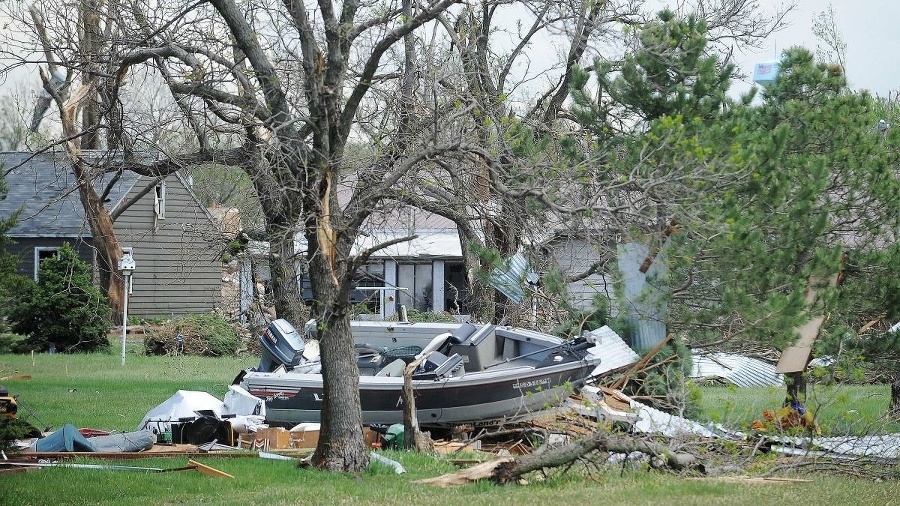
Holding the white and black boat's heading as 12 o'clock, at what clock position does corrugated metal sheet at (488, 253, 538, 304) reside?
The corrugated metal sheet is roughly at 10 o'clock from the white and black boat.

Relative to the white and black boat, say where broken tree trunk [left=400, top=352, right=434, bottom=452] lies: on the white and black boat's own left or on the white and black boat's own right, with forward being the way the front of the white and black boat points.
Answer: on the white and black boat's own right

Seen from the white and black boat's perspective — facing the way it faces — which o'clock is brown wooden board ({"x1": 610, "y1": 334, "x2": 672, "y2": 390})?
The brown wooden board is roughly at 11 o'clock from the white and black boat.

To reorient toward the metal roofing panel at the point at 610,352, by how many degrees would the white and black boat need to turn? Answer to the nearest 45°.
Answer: approximately 45° to its left

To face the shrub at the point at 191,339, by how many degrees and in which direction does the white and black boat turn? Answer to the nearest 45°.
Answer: approximately 135° to its left

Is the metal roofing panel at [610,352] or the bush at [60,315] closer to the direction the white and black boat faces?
the metal roofing panel

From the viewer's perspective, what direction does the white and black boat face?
to the viewer's right

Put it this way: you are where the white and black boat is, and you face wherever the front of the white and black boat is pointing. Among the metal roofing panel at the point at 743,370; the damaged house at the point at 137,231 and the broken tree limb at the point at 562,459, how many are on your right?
1

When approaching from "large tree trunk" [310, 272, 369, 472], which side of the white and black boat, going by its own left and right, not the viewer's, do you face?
right

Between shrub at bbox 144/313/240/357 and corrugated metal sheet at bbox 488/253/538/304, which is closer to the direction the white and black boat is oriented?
the corrugated metal sheet

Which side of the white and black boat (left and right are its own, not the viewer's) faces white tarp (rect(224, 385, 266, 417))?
back

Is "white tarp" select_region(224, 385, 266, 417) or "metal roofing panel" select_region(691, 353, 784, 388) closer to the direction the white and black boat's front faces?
the metal roofing panel

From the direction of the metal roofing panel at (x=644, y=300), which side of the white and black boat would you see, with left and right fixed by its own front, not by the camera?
front
